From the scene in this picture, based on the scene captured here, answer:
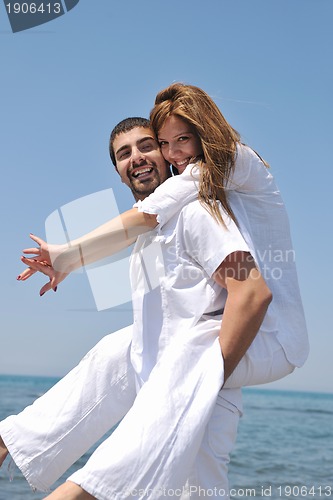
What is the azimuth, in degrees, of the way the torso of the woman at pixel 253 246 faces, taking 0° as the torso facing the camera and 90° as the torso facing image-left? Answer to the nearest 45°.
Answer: approximately 45°
